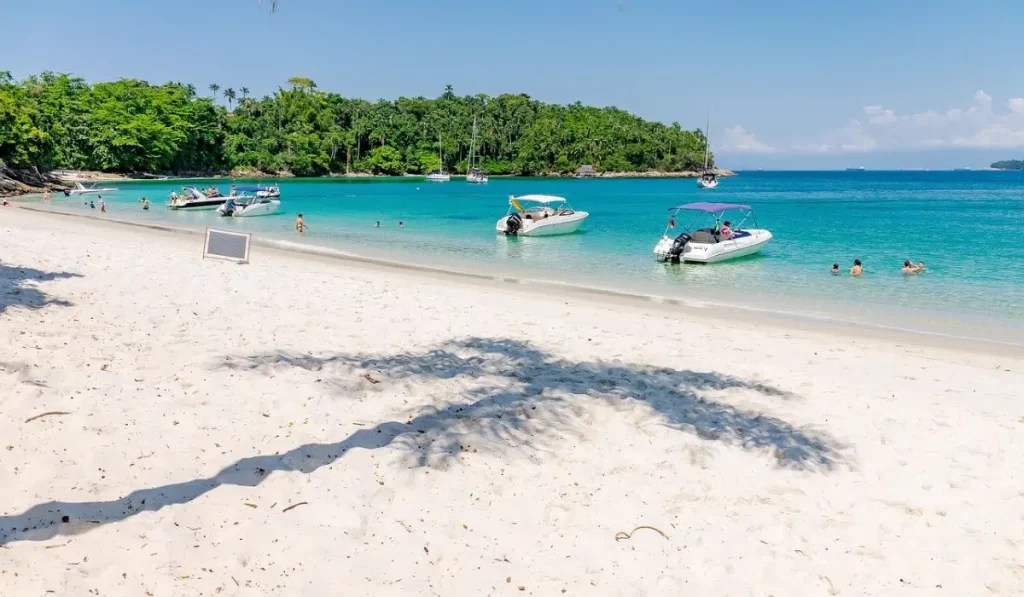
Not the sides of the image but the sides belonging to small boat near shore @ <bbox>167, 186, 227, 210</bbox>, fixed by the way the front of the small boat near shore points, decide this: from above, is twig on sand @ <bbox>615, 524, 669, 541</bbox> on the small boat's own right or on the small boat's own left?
on the small boat's own right

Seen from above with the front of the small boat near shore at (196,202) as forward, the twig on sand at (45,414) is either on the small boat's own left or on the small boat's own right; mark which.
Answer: on the small boat's own right

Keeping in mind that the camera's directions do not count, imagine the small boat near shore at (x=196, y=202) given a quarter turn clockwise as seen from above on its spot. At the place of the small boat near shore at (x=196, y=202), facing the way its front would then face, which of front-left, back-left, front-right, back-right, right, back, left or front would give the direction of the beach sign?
front

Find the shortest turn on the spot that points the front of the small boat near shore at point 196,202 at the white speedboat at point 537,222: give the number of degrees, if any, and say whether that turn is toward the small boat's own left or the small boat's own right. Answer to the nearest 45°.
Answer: approximately 45° to the small boat's own right

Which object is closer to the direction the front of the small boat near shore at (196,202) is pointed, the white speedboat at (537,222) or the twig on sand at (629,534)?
the white speedboat
